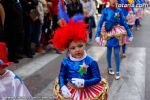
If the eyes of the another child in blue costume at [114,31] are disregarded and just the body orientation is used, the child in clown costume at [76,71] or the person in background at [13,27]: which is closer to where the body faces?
the child in clown costume

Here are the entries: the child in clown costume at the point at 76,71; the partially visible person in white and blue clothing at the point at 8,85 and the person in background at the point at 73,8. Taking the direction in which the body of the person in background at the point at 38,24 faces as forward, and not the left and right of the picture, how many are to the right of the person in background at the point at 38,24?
2

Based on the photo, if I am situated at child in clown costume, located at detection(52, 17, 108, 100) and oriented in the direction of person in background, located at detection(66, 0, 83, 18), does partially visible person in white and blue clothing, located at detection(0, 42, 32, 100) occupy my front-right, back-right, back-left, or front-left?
back-left

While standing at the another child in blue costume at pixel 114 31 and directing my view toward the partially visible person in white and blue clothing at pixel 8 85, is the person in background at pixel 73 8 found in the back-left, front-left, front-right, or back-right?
back-right

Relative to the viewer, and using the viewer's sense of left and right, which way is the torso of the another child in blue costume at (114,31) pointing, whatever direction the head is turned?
facing the viewer

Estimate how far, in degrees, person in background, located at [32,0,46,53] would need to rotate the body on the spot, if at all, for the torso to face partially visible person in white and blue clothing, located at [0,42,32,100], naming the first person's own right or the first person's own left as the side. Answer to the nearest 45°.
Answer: approximately 90° to the first person's own right

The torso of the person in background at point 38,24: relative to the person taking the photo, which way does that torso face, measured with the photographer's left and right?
facing to the right of the viewer

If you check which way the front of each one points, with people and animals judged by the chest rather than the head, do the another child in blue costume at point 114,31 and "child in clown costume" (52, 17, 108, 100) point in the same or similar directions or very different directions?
same or similar directions

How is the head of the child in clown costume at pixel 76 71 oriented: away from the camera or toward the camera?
toward the camera

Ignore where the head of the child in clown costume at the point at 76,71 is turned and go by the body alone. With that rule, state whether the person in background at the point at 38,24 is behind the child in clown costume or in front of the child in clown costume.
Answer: behind

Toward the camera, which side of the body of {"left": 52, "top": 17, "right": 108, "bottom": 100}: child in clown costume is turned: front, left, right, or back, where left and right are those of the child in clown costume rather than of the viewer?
front

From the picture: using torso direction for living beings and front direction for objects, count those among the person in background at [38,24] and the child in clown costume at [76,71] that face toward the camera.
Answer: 1
